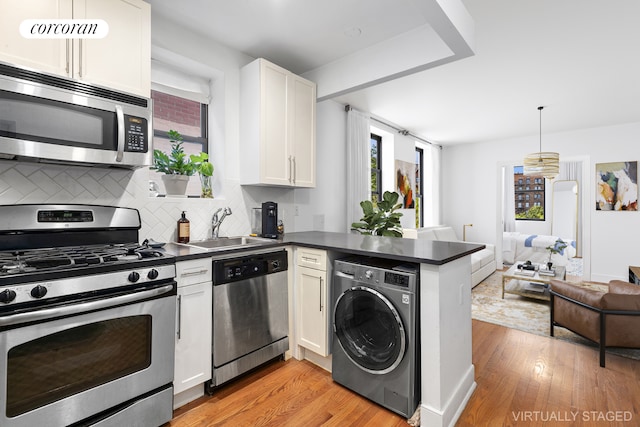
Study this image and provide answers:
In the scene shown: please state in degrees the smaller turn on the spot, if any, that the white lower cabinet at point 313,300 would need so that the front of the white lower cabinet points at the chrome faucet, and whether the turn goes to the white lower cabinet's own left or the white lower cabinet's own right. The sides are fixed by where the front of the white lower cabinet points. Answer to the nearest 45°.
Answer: approximately 45° to the white lower cabinet's own right

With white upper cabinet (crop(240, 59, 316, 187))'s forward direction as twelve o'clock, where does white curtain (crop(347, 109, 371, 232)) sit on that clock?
The white curtain is roughly at 9 o'clock from the white upper cabinet.

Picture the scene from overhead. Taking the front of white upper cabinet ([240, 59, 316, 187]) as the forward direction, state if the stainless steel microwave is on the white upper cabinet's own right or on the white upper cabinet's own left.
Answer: on the white upper cabinet's own right

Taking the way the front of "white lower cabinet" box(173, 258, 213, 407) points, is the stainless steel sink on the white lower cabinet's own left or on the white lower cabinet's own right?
on the white lower cabinet's own left

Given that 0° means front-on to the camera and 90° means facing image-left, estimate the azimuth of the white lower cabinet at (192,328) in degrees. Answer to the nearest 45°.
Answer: approximately 315°

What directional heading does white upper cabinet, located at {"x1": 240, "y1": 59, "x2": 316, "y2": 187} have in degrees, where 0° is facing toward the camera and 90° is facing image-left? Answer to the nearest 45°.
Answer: approximately 315°

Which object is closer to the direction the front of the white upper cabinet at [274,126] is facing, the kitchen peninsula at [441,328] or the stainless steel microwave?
the kitchen peninsula

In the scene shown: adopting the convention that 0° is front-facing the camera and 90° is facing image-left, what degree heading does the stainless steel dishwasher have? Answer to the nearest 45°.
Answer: approximately 315°
